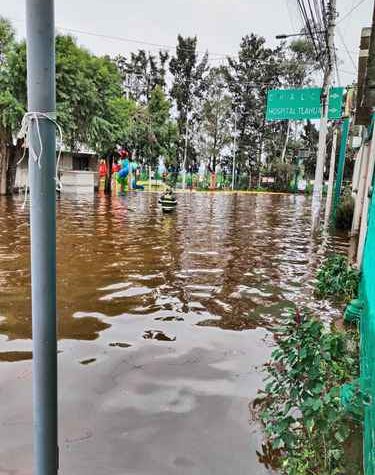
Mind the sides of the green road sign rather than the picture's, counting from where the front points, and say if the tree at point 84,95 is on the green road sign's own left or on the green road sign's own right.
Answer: on the green road sign's own right

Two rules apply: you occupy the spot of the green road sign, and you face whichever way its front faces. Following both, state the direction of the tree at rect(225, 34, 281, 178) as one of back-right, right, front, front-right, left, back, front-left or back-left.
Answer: back

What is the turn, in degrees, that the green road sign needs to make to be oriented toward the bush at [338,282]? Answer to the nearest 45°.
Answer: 0° — it already faces it

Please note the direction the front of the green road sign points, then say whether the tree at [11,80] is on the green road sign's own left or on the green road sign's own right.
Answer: on the green road sign's own right

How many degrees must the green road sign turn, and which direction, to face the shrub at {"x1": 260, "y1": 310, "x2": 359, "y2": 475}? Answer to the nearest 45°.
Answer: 0° — it already faces it

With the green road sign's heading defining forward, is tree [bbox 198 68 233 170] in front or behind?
behind

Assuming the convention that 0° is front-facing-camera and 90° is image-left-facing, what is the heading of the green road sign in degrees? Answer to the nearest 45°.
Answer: approximately 0°
